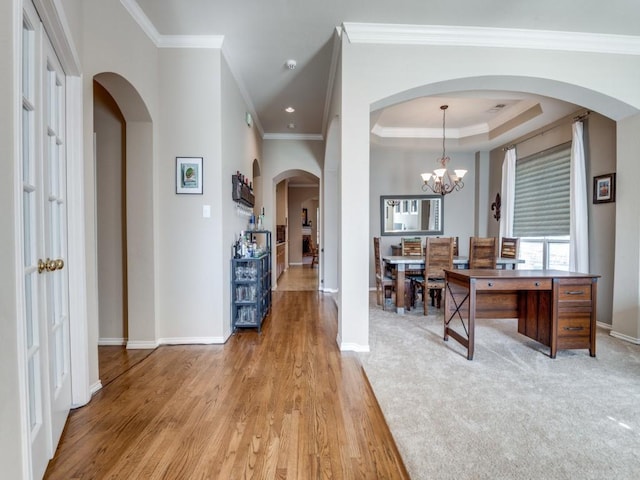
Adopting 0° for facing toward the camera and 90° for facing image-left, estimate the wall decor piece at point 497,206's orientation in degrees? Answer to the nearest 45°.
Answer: approximately 45°

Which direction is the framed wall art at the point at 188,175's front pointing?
toward the camera

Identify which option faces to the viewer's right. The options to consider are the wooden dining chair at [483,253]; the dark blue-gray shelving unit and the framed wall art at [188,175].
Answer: the dark blue-gray shelving unit

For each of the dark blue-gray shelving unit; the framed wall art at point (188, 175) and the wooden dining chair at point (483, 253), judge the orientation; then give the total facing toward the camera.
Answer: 1

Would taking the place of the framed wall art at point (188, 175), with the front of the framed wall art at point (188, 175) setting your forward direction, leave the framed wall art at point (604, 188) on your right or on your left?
on your left

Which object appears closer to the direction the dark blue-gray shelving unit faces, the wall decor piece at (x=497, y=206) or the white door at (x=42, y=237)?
the wall decor piece

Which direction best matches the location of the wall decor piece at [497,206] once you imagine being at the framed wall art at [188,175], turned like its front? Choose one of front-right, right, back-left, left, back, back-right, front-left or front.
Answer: left

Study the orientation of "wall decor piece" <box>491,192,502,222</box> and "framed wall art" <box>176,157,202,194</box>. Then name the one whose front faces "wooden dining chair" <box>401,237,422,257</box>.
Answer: the wall decor piece

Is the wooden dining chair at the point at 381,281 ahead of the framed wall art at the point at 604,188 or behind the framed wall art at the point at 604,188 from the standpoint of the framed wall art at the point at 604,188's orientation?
ahead

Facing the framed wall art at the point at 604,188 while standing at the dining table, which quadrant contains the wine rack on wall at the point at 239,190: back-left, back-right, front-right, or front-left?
back-right

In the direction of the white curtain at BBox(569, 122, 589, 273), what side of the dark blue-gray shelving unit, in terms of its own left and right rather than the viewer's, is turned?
front

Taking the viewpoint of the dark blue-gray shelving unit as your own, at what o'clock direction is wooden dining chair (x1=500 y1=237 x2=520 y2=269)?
The wooden dining chair is roughly at 12 o'clock from the dark blue-gray shelving unit.

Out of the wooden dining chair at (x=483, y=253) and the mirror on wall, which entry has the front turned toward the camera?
the mirror on wall

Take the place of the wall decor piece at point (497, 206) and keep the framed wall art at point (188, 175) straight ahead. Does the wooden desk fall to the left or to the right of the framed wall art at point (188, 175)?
left

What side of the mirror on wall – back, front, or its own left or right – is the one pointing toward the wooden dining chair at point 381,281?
front
